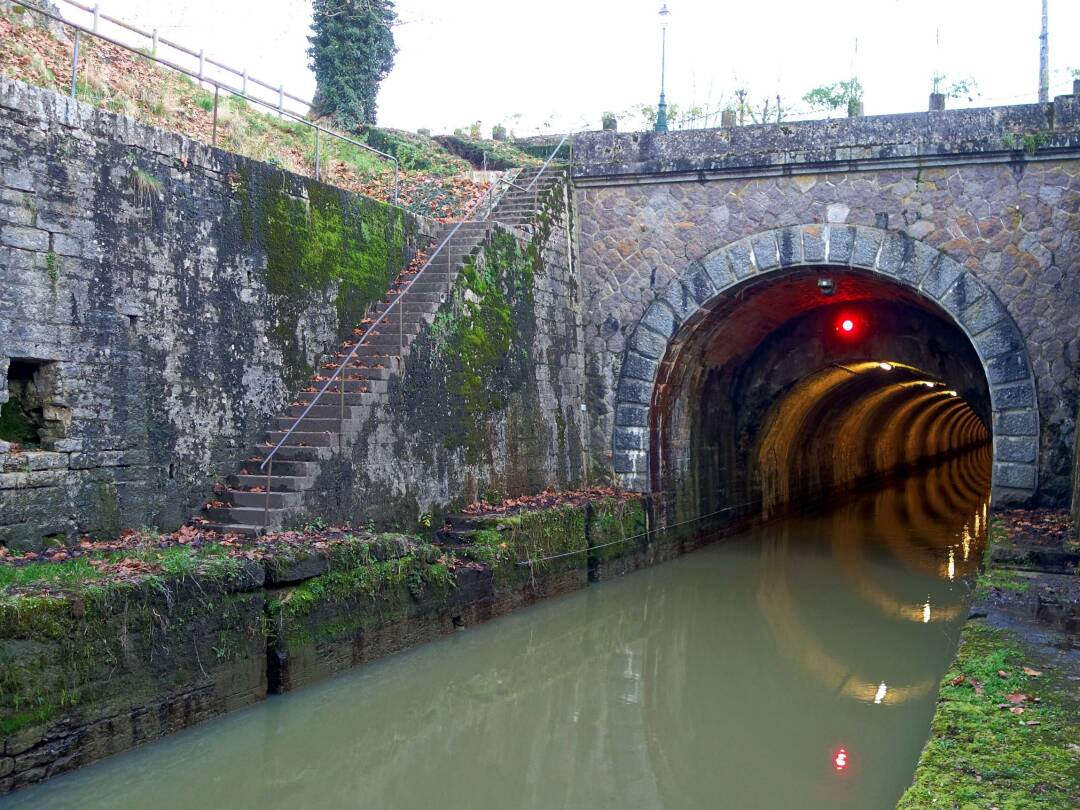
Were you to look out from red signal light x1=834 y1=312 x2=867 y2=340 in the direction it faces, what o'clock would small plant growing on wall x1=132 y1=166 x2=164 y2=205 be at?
The small plant growing on wall is roughly at 1 o'clock from the red signal light.

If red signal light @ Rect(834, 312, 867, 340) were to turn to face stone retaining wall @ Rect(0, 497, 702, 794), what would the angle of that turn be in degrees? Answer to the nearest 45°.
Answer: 0° — it already faces it

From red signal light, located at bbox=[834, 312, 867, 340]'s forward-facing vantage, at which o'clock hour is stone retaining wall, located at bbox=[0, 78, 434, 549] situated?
The stone retaining wall is roughly at 1 o'clock from the red signal light.

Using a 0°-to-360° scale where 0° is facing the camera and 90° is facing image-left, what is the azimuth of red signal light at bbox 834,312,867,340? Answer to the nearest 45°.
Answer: approximately 0°
